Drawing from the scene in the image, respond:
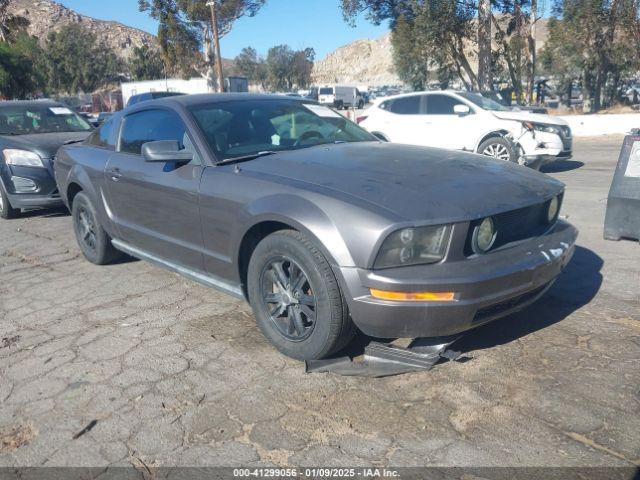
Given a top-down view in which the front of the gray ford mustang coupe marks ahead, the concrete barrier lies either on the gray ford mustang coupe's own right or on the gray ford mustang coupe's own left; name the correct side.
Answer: on the gray ford mustang coupe's own left

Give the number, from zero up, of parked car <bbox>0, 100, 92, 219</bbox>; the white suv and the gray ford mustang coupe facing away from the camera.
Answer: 0

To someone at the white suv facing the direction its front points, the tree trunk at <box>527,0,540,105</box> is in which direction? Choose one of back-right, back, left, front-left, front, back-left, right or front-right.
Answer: back-left

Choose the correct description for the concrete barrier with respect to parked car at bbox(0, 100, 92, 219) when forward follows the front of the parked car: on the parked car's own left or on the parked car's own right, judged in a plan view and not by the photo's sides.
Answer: on the parked car's own left

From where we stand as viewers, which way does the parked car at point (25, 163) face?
facing the viewer and to the right of the viewer

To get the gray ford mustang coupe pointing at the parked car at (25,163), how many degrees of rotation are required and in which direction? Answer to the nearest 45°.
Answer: approximately 180°

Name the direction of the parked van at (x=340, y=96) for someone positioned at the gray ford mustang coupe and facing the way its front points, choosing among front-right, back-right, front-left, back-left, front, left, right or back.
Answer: back-left

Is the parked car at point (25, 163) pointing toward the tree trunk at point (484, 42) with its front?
no

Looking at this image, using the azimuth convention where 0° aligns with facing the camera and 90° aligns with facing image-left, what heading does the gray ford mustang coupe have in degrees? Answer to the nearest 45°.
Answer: approximately 315°

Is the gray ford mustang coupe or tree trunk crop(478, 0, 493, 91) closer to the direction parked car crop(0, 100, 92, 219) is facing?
the gray ford mustang coupe

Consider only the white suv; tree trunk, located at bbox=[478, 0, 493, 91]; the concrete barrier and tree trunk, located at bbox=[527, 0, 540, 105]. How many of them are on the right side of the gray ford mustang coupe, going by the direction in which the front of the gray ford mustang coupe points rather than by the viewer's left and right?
0

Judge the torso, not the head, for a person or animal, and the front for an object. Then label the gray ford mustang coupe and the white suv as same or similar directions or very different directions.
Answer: same or similar directions

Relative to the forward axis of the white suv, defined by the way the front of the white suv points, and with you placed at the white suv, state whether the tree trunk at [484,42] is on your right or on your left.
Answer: on your left

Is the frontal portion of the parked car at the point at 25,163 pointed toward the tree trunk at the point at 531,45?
no

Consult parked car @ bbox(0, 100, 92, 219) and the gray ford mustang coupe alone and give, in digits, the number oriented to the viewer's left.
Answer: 0
